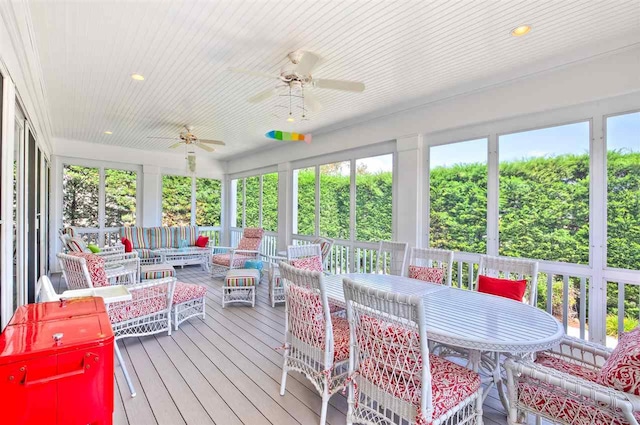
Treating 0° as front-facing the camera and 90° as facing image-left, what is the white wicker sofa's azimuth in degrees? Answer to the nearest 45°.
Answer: approximately 0°

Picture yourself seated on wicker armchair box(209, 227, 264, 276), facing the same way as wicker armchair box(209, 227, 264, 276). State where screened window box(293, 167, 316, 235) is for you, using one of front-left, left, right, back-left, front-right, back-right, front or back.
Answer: back-left

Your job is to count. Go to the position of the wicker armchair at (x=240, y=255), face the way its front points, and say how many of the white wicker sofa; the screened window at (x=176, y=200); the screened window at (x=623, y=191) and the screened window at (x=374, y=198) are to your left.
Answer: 2

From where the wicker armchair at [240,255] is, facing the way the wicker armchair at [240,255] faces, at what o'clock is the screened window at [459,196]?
The screened window is roughly at 9 o'clock from the wicker armchair.

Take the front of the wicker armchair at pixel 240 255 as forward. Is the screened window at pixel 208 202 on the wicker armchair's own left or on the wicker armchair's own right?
on the wicker armchair's own right

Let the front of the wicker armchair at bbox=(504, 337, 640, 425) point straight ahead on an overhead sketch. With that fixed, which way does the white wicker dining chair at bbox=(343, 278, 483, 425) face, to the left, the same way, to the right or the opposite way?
to the right

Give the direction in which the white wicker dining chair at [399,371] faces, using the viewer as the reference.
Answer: facing away from the viewer and to the right of the viewer

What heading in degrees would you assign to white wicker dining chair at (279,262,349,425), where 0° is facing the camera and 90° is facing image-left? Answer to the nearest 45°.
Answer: approximately 225°

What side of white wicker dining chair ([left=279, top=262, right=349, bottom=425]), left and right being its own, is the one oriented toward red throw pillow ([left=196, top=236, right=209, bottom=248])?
left

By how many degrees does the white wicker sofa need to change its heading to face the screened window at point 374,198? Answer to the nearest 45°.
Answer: approximately 45° to its left

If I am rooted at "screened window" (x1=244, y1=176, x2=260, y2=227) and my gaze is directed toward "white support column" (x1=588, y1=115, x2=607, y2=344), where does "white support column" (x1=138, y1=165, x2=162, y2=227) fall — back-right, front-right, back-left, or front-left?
back-right
